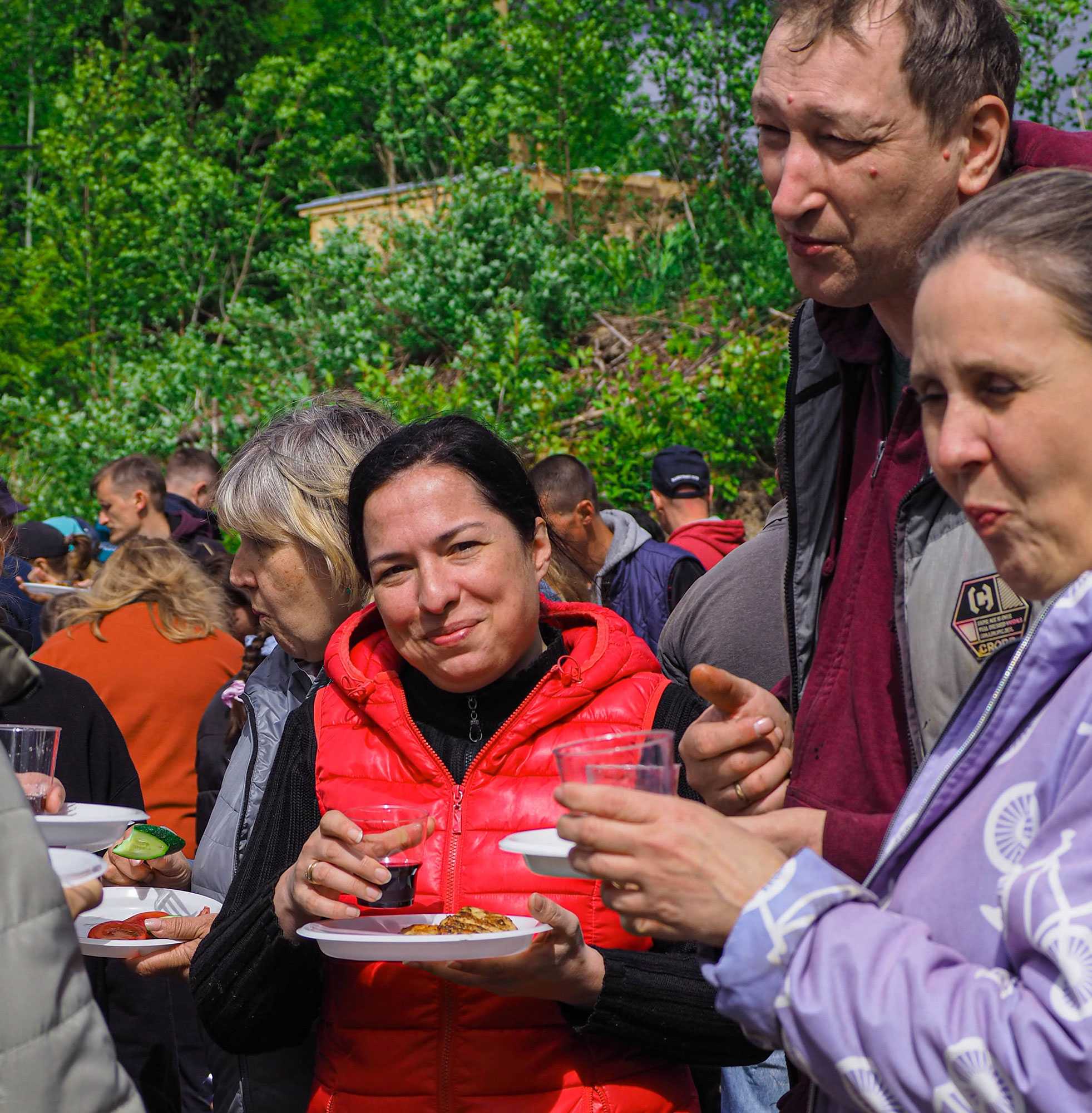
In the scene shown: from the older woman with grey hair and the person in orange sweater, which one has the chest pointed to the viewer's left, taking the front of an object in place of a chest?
the older woman with grey hair

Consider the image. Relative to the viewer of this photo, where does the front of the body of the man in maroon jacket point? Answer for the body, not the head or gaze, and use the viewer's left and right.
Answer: facing the viewer and to the left of the viewer

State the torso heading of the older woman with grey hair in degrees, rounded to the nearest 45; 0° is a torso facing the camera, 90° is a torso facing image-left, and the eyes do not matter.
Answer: approximately 90°

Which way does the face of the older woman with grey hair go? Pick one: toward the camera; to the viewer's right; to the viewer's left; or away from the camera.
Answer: to the viewer's left

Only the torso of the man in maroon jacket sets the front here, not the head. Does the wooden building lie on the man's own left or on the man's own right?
on the man's own right

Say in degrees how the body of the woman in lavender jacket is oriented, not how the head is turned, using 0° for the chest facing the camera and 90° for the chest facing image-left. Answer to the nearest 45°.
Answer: approximately 45°

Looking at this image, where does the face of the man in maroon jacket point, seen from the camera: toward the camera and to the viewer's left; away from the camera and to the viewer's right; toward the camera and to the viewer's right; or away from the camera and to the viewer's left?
toward the camera and to the viewer's left

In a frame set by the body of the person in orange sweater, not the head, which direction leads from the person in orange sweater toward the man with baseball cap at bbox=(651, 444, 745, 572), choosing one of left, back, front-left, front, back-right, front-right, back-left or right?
front-right

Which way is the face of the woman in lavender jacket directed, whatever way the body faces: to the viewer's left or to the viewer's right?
to the viewer's left

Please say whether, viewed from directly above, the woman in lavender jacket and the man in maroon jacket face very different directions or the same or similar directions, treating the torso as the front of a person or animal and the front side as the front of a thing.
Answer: same or similar directions

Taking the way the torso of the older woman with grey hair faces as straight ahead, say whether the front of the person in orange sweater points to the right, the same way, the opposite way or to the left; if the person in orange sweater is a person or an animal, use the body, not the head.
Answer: to the right

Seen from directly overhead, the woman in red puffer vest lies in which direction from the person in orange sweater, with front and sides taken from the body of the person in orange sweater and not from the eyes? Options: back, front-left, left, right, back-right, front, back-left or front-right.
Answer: back

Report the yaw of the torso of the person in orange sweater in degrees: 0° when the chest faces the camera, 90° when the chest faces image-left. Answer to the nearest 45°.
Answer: approximately 180°
